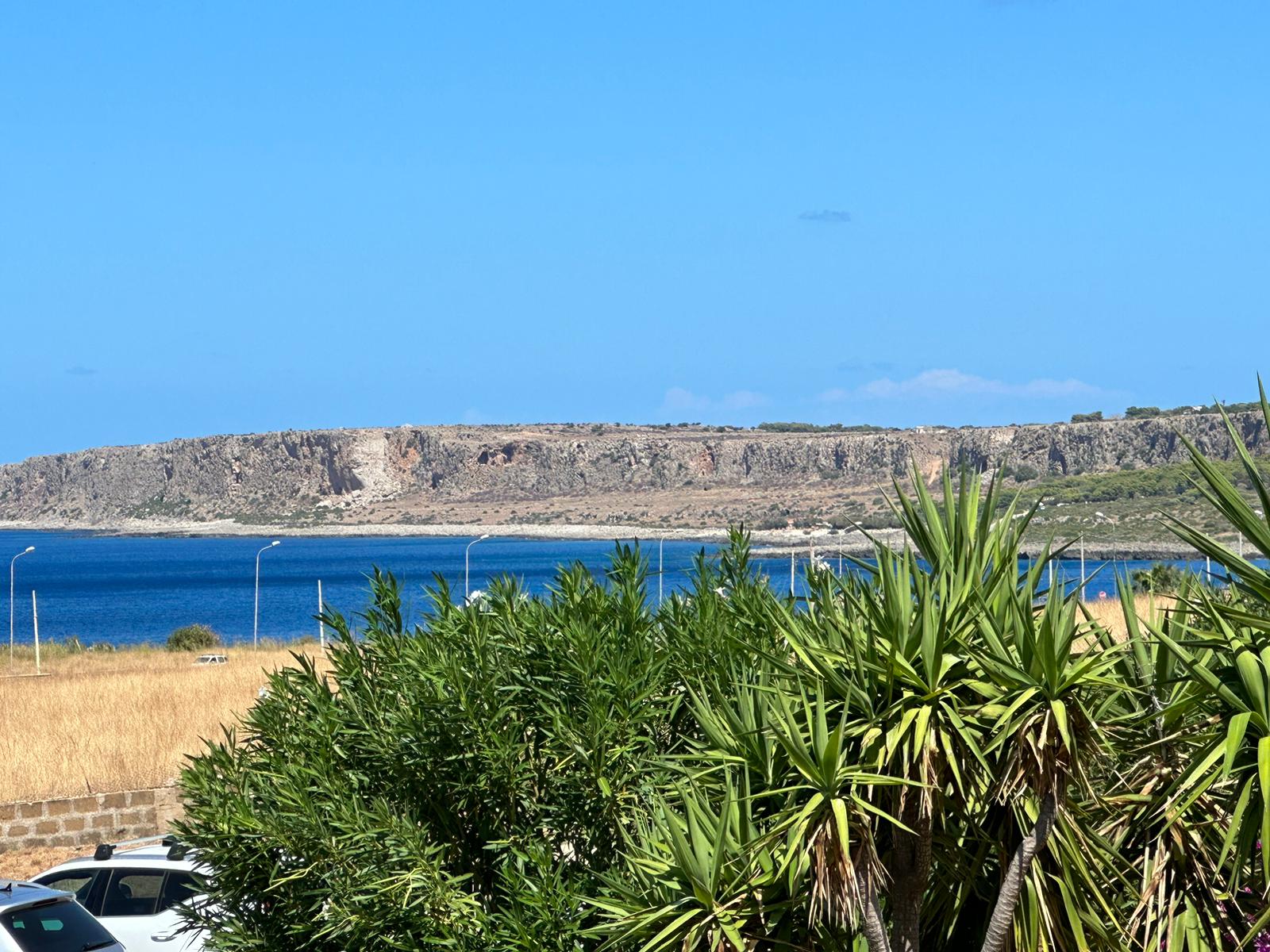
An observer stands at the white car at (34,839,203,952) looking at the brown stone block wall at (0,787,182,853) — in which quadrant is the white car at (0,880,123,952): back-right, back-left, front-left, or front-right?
back-left

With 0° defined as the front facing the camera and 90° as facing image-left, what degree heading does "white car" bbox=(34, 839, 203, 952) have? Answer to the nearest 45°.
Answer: approximately 90°

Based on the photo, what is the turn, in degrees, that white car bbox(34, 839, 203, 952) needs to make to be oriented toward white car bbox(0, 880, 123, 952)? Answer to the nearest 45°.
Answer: approximately 90° to its left

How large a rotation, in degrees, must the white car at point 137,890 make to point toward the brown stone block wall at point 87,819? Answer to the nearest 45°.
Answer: approximately 90° to its right

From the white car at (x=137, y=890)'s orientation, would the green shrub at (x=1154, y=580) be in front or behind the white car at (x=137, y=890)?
behind
